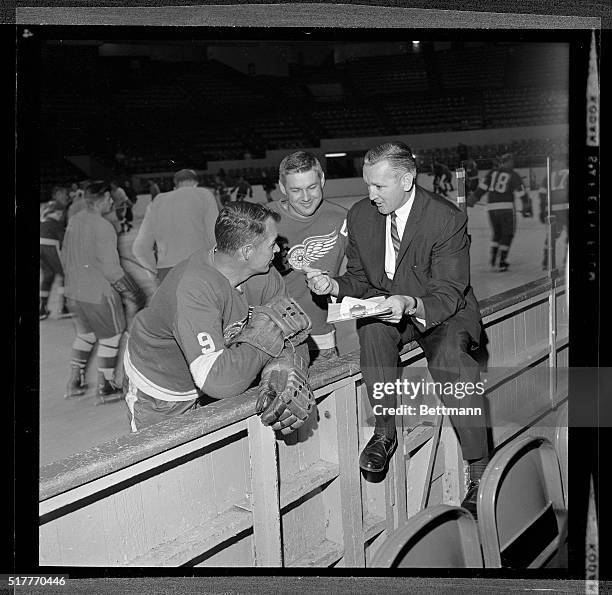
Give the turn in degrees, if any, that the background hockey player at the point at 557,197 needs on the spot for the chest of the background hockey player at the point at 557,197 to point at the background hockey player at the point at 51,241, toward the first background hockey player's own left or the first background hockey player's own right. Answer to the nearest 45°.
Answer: approximately 90° to the first background hockey player's own left

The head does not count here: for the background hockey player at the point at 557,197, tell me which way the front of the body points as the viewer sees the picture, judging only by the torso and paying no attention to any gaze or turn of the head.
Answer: away from the camera

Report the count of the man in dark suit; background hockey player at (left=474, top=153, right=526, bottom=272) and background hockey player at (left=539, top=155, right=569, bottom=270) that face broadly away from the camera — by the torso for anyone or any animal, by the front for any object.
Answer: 2

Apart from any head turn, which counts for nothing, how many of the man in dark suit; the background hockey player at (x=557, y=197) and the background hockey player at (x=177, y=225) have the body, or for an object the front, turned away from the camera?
2

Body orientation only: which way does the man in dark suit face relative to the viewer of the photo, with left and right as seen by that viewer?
facing the viewer and to the left of the viewer

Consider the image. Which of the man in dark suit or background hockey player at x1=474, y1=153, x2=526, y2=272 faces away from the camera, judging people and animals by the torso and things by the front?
the background hockey player

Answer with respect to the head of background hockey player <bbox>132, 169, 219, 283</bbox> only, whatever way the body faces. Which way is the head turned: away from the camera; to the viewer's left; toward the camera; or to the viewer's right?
away from the camera

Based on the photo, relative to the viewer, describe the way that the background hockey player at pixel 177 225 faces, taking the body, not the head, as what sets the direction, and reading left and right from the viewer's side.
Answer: facing away from the viewer

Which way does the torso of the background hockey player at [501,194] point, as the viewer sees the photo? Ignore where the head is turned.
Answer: away from the camera
